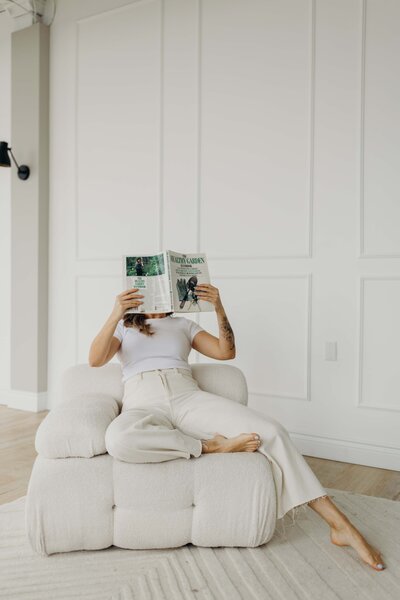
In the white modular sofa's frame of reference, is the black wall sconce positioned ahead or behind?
behind

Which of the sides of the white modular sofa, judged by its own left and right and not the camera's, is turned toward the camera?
front

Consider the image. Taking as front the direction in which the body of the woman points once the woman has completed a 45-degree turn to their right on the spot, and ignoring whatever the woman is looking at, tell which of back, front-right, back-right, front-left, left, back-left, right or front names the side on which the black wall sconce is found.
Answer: right
